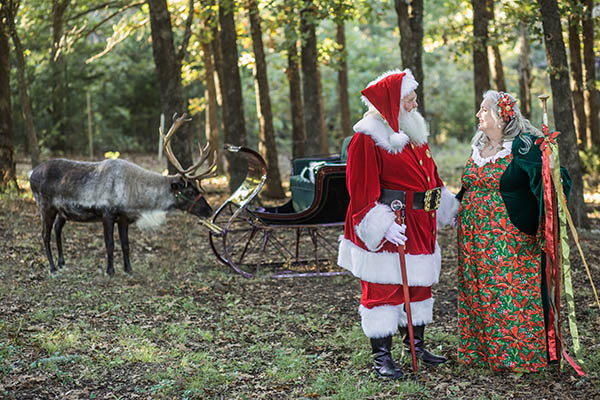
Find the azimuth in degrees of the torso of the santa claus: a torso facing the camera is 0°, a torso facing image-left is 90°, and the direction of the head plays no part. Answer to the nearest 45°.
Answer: approximately 315°

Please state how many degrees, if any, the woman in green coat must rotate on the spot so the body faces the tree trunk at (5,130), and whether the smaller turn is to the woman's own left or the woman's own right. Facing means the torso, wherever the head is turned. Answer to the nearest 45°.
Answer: approximately 90° to the woman's own right

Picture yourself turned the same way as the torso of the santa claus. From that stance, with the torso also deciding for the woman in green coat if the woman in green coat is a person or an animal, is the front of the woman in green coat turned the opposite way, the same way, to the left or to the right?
to the right

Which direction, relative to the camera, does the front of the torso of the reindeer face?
to the viewer's right

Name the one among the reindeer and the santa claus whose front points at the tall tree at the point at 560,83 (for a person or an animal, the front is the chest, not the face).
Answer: the reindeer

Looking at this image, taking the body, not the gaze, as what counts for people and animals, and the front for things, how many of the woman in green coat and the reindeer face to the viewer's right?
1

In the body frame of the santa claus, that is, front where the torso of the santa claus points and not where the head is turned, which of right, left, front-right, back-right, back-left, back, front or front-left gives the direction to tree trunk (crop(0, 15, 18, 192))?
back

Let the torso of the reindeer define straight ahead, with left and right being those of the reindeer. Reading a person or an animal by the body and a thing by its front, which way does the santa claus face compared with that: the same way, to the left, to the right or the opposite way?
to the right

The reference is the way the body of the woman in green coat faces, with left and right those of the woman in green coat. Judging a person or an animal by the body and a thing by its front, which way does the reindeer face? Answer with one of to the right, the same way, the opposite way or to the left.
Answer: the opposite way

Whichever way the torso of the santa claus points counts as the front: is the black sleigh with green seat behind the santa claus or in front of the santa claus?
behind

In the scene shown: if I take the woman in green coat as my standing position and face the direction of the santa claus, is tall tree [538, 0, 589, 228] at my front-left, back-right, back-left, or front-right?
back-right

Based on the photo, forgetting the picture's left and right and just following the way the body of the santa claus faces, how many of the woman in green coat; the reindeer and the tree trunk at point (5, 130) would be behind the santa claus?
2

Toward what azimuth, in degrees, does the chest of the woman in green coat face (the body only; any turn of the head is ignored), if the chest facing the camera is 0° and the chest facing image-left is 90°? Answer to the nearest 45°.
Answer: approximately 45°

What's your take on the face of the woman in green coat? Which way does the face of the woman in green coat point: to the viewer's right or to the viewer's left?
to the viewer's left

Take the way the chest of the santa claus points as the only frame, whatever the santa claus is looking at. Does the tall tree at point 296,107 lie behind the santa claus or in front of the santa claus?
behind
